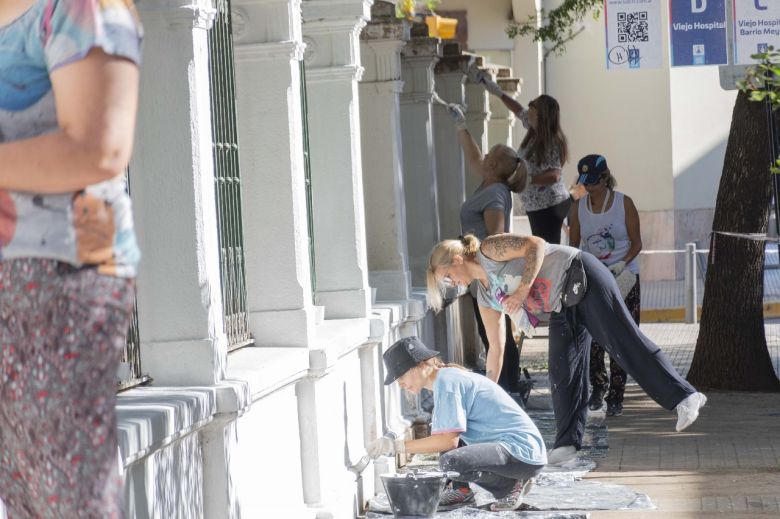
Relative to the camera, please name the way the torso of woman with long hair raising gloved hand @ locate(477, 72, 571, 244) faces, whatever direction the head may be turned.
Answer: to the viewer's left

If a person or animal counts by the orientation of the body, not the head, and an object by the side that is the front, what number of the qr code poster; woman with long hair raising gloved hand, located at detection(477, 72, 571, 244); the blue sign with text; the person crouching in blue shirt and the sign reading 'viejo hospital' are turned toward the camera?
3

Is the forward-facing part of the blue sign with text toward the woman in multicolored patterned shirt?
yes

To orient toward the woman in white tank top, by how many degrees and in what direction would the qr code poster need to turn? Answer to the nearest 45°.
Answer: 0° — it already faces them

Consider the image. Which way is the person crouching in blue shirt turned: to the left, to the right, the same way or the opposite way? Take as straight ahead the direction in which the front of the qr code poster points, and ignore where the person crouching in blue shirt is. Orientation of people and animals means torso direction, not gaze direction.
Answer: to the right

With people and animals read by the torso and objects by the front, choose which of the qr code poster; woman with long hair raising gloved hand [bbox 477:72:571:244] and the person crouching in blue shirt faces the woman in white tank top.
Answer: the qr code poster

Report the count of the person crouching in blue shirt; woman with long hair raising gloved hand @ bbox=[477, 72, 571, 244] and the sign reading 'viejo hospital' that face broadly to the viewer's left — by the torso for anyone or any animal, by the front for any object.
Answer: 2

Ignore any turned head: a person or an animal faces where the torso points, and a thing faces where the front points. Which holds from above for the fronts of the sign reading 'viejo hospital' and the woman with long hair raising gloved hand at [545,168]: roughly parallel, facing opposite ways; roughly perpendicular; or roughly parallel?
roughly perpendicular

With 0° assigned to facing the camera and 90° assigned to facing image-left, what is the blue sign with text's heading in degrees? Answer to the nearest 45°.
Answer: approximately 0°

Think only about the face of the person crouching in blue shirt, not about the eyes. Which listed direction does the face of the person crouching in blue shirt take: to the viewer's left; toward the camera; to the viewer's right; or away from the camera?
to the viewer's left

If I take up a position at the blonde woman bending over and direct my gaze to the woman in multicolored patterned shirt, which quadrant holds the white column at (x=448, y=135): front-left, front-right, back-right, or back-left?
back-right

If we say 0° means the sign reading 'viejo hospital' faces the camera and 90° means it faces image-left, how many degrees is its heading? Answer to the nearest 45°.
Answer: approximately 0°
